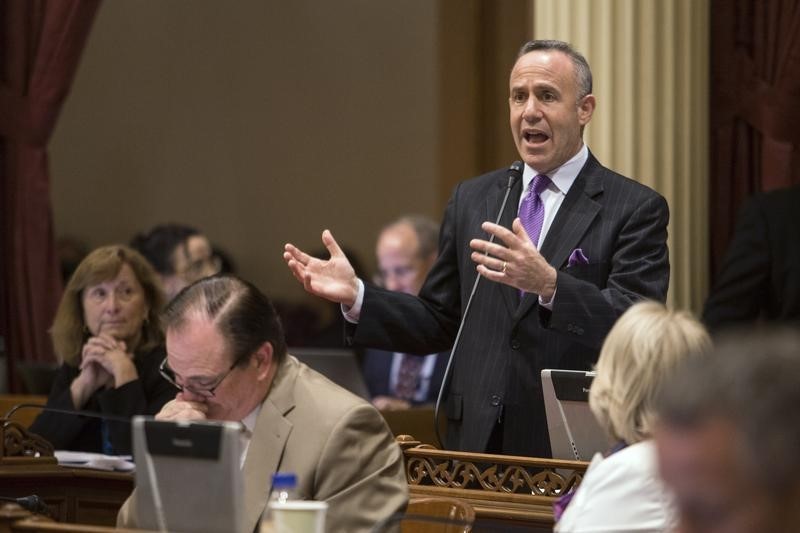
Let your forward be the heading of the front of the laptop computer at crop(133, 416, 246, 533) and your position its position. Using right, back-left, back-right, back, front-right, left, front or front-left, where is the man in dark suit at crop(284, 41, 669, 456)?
front-right

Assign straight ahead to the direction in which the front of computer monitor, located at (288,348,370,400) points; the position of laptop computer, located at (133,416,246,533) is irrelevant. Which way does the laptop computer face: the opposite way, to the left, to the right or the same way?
the same way

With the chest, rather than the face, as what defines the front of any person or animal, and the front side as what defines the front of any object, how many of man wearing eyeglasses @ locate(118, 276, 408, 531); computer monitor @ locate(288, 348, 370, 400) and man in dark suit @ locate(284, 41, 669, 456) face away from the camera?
1

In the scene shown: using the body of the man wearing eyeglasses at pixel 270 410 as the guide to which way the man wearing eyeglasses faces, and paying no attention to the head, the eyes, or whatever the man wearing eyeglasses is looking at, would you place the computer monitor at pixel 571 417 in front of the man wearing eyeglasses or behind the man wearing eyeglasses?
behind

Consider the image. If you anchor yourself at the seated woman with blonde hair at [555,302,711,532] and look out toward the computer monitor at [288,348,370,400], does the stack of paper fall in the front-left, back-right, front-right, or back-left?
front-left

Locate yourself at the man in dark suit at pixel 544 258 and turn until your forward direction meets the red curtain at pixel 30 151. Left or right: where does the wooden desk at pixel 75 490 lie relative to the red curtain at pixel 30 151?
left

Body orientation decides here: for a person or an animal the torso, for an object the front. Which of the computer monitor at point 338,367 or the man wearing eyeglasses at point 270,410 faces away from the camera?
the computer monitor

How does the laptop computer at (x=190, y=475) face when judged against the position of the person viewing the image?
facing away from the viewer

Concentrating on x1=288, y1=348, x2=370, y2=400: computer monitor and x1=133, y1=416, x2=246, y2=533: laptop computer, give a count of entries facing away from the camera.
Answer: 2

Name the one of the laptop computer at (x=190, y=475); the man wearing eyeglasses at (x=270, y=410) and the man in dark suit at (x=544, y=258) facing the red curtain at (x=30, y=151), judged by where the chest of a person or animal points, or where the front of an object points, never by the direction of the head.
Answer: the laptop computer

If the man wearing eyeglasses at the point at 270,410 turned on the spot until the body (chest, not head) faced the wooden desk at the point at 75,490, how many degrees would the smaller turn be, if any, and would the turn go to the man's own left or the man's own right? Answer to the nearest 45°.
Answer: approximately 90° to the man's own right

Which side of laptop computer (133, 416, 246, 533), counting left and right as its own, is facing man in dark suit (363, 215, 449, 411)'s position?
front

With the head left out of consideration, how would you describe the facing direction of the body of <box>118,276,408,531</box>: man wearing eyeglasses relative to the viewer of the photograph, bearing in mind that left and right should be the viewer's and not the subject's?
facing the viewer and to the left of the viewer

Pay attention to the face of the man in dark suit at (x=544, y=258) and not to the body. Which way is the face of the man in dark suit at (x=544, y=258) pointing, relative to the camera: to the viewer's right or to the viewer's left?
to the viewer's left

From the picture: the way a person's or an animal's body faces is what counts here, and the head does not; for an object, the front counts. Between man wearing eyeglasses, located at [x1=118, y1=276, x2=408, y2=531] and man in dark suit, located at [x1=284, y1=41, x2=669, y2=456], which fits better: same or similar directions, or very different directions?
same or similar directions

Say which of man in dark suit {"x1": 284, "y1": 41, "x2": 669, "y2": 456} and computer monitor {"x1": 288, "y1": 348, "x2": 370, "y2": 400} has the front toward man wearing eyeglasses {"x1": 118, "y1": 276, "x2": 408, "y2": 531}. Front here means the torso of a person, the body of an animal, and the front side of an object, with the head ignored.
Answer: the man in dark suit

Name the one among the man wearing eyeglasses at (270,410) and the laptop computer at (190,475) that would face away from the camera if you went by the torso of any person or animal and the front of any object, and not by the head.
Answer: the laptop computer

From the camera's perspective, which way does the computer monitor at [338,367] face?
away from the camera
